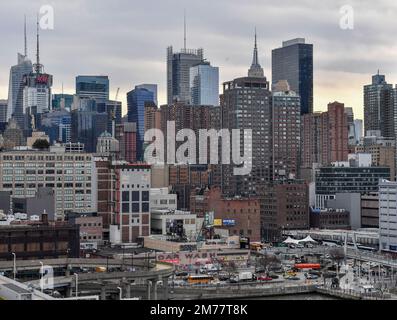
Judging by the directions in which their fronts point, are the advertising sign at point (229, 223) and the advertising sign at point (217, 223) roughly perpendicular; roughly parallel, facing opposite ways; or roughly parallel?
roughly parallel

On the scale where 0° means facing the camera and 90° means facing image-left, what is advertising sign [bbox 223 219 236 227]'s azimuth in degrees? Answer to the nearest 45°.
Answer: approximately 0°

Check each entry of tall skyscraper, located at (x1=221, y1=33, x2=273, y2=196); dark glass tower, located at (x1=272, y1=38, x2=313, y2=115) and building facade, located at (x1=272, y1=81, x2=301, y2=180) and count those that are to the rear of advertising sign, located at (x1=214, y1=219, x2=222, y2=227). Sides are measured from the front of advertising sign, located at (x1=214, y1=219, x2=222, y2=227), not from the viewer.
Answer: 3

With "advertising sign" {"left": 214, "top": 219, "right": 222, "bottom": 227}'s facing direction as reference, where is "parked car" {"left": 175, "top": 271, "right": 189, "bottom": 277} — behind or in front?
in front

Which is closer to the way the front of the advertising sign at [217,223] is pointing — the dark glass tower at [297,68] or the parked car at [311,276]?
the parked car

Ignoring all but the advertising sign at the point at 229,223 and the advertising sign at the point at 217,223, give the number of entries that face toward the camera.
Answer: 2

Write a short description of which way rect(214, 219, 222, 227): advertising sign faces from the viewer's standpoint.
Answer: facing the viewer

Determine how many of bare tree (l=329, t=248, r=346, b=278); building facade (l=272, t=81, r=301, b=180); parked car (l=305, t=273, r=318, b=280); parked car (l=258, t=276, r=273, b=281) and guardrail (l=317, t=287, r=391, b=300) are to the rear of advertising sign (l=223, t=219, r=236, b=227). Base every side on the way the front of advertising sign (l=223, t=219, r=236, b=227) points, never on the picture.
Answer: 1

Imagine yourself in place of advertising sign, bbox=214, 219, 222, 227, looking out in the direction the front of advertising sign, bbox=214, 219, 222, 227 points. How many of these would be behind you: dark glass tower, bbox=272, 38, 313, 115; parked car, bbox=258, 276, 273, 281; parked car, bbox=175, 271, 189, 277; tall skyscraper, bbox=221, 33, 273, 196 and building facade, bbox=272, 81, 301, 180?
3

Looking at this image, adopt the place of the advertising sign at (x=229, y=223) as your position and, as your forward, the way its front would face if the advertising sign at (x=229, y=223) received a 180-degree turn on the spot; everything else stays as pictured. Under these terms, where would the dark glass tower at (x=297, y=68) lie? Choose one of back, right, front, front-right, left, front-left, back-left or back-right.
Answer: front

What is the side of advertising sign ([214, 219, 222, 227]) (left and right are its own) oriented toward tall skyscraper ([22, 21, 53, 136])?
back

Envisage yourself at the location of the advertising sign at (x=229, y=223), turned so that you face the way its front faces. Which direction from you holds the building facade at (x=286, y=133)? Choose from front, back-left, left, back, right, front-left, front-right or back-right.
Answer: back

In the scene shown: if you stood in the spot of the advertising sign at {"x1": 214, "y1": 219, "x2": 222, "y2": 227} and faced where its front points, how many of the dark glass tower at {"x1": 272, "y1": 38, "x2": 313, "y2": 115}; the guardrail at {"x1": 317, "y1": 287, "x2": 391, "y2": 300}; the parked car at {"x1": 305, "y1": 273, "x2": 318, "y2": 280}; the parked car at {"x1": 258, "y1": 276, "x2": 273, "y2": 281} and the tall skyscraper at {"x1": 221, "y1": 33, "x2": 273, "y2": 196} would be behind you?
2

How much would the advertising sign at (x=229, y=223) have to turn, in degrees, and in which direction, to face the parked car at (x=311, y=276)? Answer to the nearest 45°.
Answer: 0° — it already faces it
